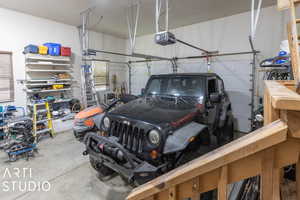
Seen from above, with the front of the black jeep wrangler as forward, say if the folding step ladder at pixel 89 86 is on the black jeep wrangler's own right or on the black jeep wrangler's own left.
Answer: on the black jeep wrangler's own right

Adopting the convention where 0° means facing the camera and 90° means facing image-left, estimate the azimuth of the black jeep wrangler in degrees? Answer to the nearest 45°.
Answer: approximately 45°

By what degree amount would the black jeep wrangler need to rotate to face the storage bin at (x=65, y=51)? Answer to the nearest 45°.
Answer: approximately 90° to its right

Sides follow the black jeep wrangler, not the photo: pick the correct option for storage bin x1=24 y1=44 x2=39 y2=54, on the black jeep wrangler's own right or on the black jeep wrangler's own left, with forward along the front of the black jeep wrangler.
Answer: on the black jeep wrangler's own right

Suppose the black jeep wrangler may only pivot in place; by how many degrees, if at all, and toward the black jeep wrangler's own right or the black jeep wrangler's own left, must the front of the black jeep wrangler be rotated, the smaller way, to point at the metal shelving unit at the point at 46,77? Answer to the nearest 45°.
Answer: approximately 90° to the black jeep wrangler's own right

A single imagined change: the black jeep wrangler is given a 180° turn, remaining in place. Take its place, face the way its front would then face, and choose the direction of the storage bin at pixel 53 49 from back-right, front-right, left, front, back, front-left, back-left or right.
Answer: left

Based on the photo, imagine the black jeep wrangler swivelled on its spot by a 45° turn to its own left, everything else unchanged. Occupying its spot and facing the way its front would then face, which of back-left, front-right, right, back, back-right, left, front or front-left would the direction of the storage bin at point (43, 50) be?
back-right
